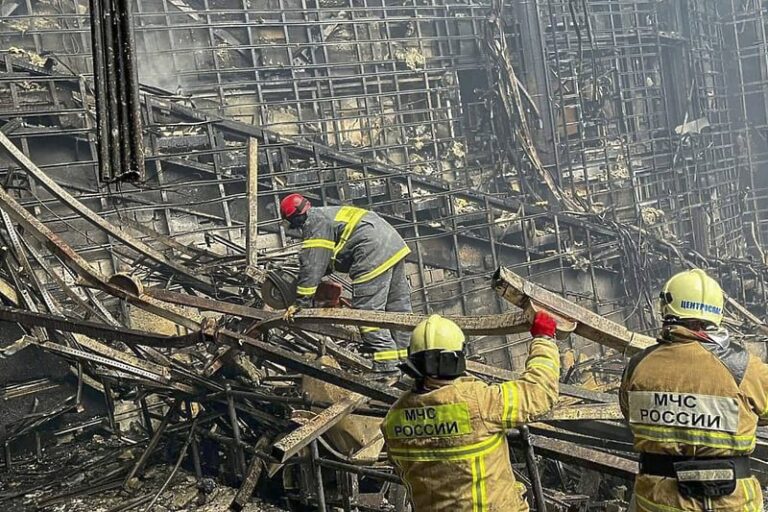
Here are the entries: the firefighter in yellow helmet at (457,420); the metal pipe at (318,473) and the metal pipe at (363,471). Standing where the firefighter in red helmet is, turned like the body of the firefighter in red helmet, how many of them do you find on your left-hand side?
3

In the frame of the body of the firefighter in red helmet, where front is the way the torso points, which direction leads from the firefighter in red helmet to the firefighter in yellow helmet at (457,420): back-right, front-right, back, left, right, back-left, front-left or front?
left

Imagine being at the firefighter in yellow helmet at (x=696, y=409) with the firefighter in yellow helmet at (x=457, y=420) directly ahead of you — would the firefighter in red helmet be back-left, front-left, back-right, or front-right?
front-right

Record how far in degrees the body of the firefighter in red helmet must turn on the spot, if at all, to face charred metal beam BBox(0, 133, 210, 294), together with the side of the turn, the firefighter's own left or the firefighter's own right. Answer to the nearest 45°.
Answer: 0° — they already face it

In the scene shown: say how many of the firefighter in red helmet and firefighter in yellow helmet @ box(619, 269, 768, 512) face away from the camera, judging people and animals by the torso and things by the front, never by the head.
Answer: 1

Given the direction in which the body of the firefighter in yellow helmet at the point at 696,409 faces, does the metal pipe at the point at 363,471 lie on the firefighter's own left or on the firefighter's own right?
on the firefighter's own left

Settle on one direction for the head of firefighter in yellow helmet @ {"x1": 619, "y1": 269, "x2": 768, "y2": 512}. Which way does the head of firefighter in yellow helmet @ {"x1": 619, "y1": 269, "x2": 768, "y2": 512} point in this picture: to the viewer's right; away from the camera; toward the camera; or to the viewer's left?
away from the camera

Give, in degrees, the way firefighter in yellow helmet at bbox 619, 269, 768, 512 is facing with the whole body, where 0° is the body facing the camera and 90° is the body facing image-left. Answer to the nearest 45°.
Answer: approximately 180°

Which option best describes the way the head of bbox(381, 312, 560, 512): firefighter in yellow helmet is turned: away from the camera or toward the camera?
away from the camera

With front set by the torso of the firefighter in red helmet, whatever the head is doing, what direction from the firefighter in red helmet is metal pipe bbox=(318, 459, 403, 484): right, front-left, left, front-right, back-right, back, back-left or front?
left

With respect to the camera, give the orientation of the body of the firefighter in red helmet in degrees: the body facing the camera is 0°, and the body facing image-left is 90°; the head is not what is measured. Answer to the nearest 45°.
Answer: approximately 90°

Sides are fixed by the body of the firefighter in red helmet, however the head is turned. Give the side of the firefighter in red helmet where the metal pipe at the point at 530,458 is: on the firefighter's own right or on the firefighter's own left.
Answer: on the firefighter's own left

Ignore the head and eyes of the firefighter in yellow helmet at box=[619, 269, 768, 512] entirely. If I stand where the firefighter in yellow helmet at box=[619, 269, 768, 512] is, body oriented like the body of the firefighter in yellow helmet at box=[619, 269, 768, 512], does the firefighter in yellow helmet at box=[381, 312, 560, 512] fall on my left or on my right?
on my left

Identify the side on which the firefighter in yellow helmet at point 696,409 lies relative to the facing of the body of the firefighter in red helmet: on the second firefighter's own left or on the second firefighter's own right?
on the second firefighter's own left

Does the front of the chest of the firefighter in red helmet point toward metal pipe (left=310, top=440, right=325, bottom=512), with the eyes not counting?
no
